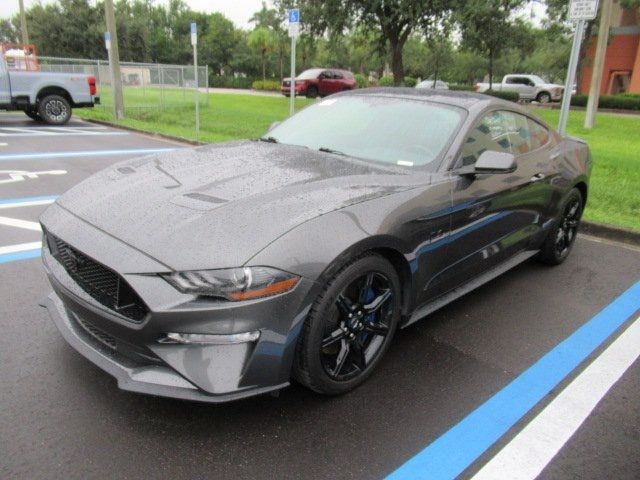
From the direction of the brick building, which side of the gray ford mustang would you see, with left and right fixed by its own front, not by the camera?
back

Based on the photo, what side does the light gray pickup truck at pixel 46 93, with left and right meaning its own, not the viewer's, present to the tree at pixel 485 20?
back

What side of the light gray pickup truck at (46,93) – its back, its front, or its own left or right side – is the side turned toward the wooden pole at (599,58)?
back

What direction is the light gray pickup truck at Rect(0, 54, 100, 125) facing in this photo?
to the viewer's left

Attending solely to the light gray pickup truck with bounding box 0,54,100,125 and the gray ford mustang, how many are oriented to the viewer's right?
0

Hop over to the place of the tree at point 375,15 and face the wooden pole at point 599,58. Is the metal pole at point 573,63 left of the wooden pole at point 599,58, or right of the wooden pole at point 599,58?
right

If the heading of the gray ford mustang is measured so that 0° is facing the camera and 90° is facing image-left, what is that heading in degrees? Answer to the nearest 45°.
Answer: approximately 45°

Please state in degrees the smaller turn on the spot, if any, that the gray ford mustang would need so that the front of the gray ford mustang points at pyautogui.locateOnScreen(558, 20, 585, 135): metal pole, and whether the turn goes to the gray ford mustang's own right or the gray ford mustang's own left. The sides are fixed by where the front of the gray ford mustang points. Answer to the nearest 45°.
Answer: approximately 180°

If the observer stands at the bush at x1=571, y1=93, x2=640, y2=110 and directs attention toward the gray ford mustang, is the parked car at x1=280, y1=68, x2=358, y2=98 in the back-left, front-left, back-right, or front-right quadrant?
front-right

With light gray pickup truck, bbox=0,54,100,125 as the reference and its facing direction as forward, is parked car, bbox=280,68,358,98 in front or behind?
behind

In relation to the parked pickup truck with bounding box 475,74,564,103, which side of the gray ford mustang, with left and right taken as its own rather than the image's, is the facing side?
back

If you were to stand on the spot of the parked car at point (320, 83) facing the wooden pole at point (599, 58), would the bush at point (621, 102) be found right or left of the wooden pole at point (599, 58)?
left

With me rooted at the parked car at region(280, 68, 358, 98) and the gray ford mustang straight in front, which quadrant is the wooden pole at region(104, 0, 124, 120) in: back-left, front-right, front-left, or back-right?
front-right
